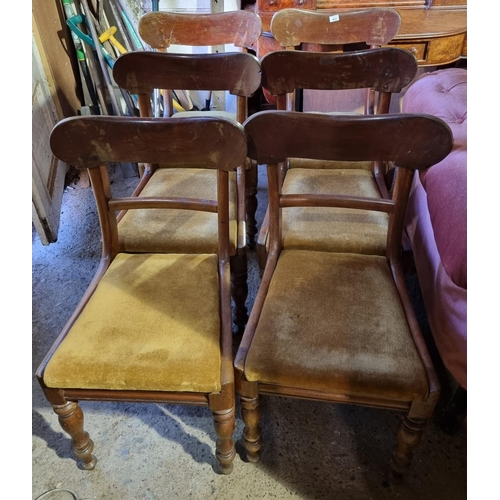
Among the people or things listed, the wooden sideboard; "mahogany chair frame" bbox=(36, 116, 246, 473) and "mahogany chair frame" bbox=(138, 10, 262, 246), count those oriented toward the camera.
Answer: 3

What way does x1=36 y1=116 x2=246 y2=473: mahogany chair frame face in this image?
toward the camera

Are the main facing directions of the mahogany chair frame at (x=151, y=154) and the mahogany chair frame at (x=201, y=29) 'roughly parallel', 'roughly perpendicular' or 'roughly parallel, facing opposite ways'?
roughly parallel

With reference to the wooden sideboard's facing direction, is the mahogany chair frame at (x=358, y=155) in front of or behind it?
in front

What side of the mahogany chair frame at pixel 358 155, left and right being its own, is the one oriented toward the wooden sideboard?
back

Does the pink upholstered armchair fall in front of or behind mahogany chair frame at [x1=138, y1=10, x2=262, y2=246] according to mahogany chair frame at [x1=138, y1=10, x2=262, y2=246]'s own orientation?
in front

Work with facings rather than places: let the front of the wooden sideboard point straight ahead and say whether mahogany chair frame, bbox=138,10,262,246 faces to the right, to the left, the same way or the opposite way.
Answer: the same way

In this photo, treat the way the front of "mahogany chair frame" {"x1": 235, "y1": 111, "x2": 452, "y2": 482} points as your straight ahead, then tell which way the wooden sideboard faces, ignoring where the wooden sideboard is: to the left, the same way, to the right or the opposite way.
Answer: the same way

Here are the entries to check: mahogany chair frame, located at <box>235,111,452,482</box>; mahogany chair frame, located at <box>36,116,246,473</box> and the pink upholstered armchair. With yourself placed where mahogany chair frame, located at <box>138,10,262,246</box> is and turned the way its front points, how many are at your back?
0

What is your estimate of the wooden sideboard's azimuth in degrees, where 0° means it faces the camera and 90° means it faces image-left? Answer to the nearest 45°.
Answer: approximately 0°

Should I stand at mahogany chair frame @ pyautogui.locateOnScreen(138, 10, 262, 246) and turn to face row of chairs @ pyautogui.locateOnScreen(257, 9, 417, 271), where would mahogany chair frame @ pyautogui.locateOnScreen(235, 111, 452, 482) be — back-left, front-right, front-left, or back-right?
front-right

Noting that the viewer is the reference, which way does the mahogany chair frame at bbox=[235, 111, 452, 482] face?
facing the viewer
